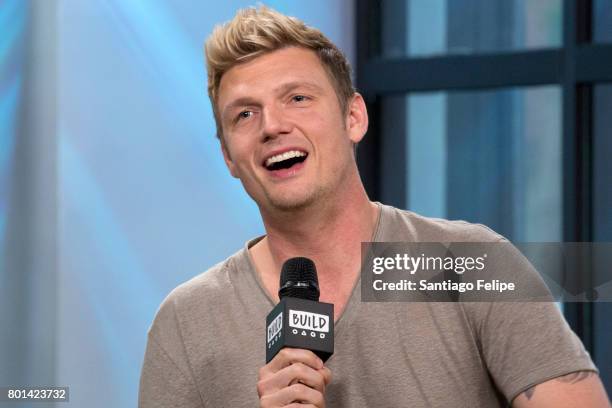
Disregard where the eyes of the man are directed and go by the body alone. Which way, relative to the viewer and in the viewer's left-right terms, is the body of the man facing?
facing the viewer

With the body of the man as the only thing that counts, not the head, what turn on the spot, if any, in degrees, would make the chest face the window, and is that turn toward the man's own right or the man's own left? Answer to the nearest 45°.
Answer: approximately 180°

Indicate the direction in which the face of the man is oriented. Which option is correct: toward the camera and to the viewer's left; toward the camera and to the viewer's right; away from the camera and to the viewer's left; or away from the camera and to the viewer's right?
toward the camera and to the viewer's left
